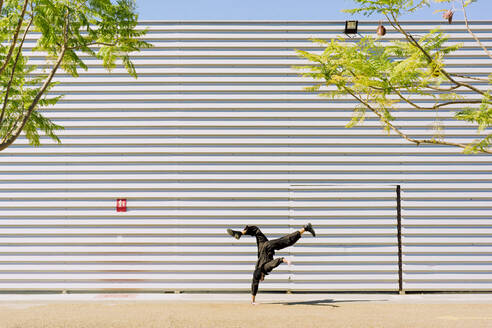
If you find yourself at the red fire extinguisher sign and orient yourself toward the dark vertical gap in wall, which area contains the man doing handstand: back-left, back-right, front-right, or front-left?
front-right

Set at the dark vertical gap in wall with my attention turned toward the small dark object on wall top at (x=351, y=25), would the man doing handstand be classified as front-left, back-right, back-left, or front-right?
front-left

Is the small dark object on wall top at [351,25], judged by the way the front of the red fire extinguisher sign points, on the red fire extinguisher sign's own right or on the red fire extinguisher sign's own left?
on the red fire extinguisher sign's own left

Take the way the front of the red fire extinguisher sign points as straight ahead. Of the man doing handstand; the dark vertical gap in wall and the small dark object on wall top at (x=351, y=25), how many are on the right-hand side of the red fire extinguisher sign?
0

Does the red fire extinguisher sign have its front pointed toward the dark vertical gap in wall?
no

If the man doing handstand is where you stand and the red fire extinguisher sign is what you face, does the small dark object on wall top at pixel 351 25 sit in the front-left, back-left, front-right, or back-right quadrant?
back-right

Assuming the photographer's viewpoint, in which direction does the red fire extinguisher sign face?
facing the viewer

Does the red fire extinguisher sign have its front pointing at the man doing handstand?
no

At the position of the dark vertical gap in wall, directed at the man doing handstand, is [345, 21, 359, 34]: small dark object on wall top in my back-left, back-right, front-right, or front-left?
front-right

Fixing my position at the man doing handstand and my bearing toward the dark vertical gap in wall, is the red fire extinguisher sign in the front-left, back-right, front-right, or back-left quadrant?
back-left
